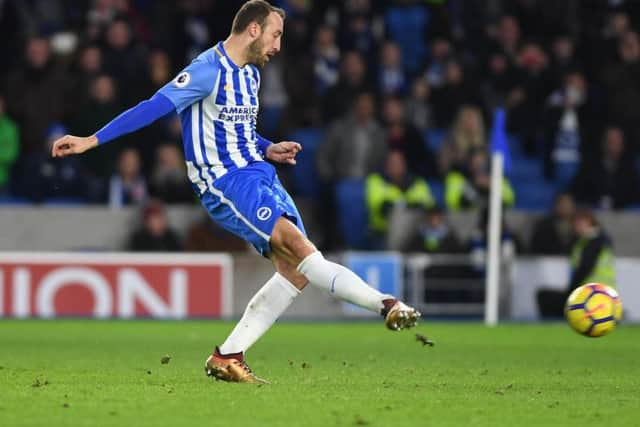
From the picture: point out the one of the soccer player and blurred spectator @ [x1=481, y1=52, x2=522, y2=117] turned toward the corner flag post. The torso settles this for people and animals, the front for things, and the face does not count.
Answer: the blurred spectator

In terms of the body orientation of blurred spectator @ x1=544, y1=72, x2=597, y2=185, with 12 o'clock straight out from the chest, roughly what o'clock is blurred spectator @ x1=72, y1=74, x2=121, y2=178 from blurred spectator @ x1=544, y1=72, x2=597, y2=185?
blurred spectator @ x1=72, y1=74, x2=121, y2=178 is roughly at 2 o'clock from blurred spectator @ x1=544, y1=72, x2=597, y2=185.

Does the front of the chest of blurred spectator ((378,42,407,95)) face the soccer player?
yes

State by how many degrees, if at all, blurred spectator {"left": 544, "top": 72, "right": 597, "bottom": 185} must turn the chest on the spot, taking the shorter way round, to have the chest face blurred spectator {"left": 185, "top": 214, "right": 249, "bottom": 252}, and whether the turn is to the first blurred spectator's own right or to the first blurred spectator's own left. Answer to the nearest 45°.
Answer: approximately 45° to the first blurred spectator's own right

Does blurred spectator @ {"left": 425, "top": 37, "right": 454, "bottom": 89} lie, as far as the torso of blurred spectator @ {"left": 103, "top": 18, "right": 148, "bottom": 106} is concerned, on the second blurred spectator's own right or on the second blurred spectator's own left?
on the second blurred spectator's own left

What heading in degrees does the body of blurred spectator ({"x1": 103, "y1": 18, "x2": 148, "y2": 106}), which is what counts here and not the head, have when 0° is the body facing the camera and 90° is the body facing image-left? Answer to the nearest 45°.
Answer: approximately 0°
